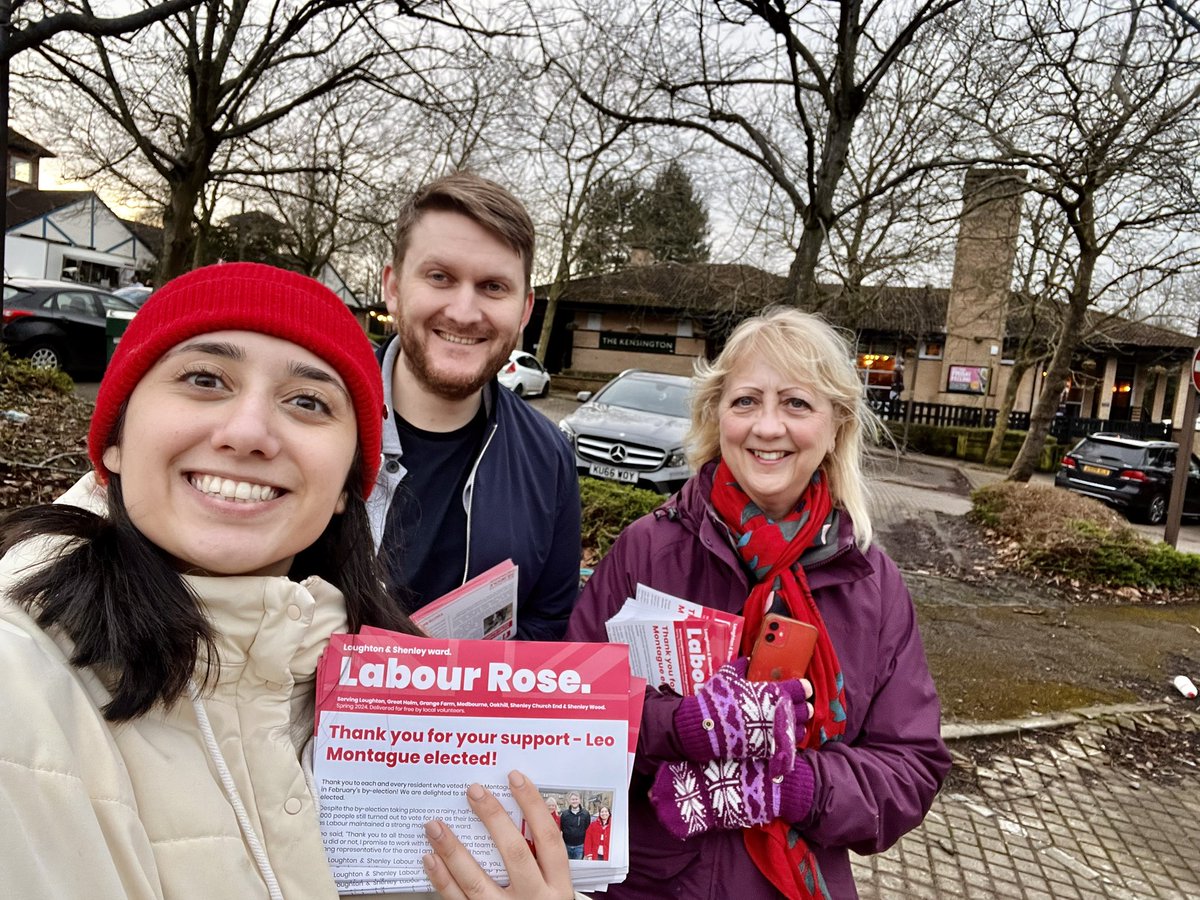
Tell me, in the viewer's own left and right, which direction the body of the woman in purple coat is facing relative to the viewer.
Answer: facing the viewer

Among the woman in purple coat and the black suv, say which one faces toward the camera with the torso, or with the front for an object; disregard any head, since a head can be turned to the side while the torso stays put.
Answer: the woman in purple coat

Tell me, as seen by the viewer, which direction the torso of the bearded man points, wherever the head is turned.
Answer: toward the camera

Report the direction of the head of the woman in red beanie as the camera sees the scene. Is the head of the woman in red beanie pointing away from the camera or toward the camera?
toward the camera

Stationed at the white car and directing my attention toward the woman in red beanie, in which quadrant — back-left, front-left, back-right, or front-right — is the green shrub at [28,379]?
front-right

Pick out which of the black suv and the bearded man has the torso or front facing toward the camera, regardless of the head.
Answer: the bearded man

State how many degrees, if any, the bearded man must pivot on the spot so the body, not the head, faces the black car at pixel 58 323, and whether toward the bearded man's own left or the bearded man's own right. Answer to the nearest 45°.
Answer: approximately 135° to the bearded man's own right

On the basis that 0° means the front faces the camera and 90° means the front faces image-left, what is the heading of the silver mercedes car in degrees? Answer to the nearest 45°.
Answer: approximately 45°

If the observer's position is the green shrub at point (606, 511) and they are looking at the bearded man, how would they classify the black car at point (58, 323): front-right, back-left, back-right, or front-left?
back-right

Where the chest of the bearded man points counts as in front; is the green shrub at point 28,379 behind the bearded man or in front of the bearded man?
behind

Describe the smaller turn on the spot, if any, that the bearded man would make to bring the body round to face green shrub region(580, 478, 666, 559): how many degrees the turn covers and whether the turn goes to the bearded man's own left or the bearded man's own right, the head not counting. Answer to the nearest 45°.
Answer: approximately 180°

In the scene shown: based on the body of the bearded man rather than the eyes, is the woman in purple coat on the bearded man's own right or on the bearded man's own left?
on the bearded man's own left

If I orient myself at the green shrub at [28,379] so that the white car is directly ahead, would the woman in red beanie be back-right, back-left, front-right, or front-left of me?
back-right

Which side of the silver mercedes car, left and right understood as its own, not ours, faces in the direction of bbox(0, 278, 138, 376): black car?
right

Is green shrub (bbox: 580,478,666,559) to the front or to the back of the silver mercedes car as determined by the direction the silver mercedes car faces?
to the front

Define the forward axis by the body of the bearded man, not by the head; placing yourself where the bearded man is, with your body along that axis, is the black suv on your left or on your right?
on your left
